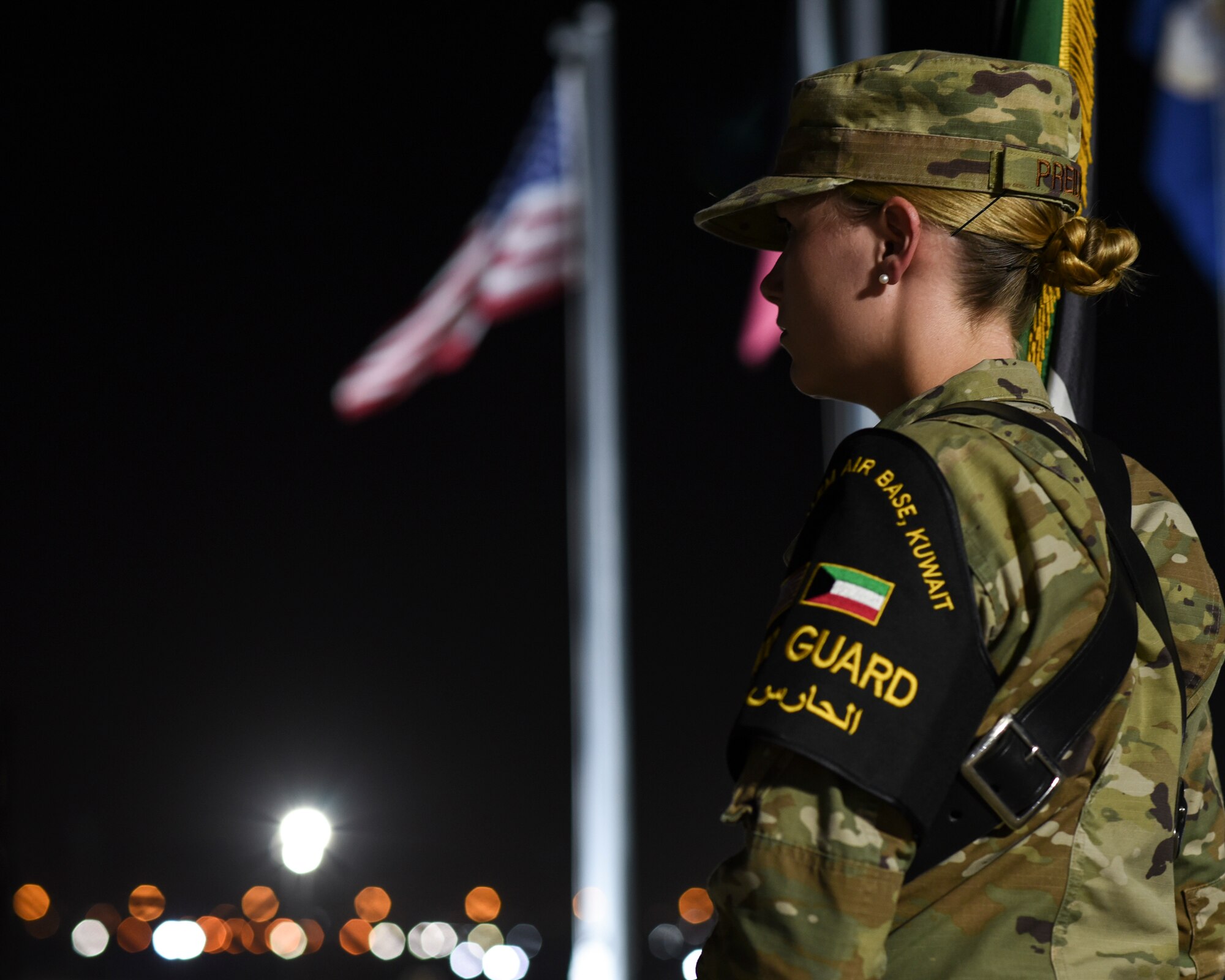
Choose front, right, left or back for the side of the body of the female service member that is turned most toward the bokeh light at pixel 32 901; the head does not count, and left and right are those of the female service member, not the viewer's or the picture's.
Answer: front

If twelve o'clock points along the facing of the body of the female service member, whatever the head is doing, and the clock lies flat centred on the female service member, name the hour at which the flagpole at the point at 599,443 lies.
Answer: The flagpole is roughly at 1 o'clock from the female service member.

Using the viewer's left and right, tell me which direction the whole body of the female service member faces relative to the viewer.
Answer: facing away from the viewer and to the left of the viewer

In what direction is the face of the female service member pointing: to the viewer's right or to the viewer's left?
to the viewer's left

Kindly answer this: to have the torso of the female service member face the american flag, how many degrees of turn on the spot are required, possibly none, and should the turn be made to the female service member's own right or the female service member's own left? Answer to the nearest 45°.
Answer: approximately 45° to the female service member's own right
